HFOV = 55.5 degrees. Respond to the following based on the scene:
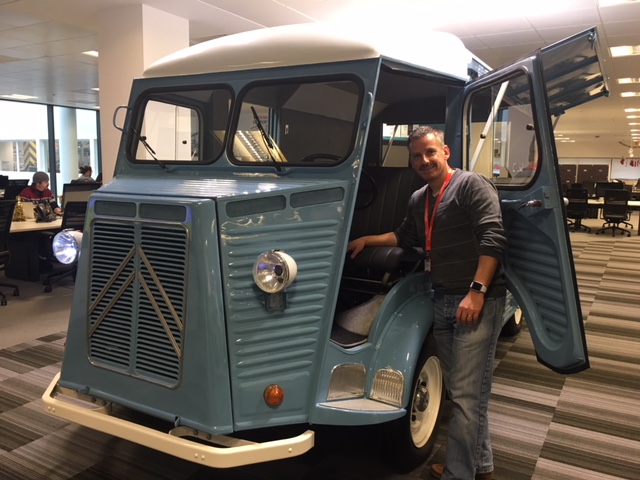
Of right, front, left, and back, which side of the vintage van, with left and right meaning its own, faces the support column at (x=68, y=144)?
right

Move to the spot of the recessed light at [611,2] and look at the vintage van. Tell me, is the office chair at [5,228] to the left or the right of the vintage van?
right

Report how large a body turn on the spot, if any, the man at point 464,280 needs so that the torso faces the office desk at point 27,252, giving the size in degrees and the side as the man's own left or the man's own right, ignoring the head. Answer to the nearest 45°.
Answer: approximately 90° to the man's own right

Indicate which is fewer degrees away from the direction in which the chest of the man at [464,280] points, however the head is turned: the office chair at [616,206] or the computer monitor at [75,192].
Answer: the computer monitor

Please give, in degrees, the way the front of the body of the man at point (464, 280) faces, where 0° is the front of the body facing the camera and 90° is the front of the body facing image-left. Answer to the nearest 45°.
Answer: approximately 45°

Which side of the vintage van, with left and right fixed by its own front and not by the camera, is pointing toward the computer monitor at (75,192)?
right
